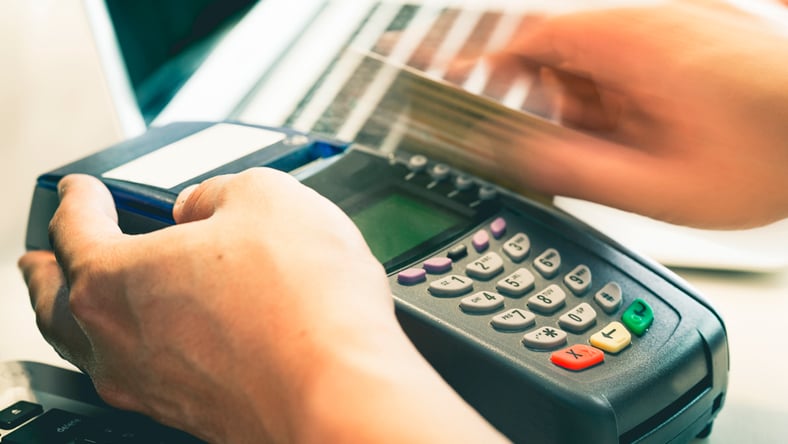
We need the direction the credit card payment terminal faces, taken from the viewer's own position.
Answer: facing the viewer and to the right of the viewer
